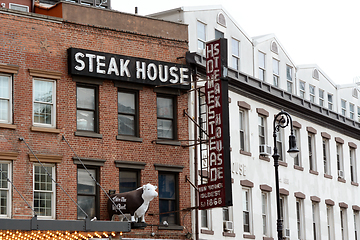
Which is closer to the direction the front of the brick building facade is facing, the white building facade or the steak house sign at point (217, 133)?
the steak house sign

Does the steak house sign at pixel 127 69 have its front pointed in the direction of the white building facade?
no

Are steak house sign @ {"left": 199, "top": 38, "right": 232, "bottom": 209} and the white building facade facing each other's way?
no

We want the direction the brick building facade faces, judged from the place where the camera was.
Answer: facing the viewer and to the right of the viewer

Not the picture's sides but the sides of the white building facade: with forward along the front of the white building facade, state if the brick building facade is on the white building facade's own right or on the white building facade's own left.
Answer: on the white building facade's own right

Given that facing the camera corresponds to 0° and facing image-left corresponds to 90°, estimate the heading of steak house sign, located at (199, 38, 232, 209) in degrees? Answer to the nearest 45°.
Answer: approximately 45°

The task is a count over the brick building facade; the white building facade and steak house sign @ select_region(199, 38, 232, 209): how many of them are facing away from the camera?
0

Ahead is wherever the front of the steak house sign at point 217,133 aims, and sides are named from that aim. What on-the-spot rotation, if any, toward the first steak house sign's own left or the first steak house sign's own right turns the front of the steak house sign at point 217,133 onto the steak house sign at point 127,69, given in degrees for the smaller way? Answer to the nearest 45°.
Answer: approximately 45° to the first steak house sign's own right

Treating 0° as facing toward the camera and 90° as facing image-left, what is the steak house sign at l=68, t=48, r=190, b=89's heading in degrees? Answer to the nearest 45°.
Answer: approximately 315°

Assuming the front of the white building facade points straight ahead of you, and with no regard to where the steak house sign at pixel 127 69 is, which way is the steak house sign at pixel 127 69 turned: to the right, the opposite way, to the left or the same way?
the same way

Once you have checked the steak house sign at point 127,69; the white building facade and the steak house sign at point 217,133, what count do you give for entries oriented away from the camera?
0

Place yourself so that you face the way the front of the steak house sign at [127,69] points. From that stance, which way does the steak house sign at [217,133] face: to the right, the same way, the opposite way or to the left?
to the right

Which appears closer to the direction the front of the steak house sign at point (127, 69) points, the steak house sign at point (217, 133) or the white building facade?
the steak house sign

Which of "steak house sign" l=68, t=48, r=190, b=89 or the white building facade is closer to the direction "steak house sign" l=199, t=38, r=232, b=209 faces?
the steak house sign

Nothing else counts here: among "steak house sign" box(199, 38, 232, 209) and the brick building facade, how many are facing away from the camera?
0

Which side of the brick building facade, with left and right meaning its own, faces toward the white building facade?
left
